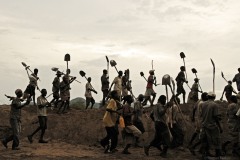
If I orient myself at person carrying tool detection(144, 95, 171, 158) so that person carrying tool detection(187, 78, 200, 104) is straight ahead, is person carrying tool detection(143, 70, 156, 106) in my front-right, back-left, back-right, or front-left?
front-left

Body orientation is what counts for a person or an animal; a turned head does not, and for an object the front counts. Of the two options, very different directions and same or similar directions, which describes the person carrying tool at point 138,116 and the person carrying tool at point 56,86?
same or similar directions

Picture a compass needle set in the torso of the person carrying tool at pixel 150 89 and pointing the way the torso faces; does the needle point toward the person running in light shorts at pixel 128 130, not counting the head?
no

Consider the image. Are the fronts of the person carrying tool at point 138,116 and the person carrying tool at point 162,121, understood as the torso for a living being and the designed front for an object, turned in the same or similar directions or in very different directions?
same or similar directions

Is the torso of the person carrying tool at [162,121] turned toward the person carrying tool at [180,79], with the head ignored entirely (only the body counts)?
no
